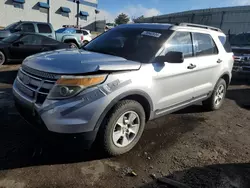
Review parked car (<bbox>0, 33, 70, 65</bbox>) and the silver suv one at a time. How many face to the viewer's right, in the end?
0

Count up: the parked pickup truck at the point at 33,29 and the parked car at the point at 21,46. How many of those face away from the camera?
0

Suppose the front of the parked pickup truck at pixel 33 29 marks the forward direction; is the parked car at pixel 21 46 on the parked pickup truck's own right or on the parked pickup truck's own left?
on the parked pickup truck's own left

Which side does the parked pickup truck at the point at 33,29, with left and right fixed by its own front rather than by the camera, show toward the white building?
right

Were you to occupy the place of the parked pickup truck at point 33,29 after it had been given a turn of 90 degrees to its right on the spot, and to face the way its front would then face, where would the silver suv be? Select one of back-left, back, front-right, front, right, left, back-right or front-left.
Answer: back

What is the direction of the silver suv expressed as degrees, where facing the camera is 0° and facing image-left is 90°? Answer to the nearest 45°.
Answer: approximately 45°

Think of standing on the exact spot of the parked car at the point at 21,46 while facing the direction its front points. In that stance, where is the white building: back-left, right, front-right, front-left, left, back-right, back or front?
back-right

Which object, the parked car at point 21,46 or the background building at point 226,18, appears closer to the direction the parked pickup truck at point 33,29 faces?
the parked car

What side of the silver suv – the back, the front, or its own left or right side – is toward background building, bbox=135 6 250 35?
back

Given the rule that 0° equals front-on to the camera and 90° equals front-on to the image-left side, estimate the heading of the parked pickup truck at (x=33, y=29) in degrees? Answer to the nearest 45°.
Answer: approximately 90°

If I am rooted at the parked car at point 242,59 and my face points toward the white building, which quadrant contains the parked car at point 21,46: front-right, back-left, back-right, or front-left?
front-left
